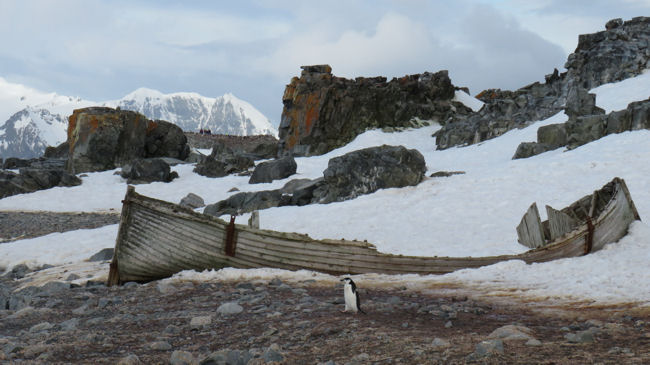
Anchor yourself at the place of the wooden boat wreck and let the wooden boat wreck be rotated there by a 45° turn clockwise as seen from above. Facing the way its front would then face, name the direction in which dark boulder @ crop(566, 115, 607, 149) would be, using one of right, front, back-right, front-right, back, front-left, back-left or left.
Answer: right

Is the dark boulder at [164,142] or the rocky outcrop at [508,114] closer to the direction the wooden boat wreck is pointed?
the dark boulder

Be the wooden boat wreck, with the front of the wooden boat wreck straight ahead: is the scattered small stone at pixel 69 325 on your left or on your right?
on your left

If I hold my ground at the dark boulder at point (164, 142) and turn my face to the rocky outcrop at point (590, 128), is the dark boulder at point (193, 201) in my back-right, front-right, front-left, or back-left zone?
front-right

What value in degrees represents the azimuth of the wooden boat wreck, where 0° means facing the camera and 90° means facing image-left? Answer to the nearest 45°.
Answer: approximately 90°

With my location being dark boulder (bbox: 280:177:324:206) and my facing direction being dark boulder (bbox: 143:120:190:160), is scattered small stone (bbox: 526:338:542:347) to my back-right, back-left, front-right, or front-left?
back-left

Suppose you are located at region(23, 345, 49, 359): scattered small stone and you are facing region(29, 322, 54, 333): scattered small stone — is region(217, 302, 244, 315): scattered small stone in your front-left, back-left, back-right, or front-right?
front-right

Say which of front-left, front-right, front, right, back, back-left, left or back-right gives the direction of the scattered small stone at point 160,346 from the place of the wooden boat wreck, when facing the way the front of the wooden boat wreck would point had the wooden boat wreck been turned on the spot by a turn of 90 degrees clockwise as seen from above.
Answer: back
